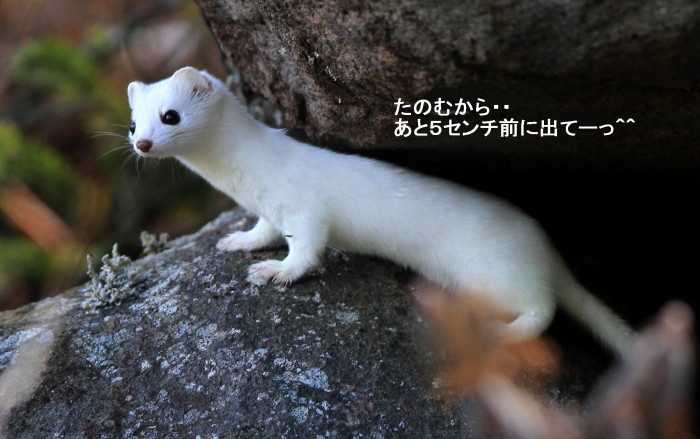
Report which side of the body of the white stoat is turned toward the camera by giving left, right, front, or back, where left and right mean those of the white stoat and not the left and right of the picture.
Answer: left

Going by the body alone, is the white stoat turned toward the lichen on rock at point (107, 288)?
yes

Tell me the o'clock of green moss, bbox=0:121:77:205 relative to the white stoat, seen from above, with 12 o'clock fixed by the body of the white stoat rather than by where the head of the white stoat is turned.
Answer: The green moss is roughly at 1 o'clock from the white stoat.
